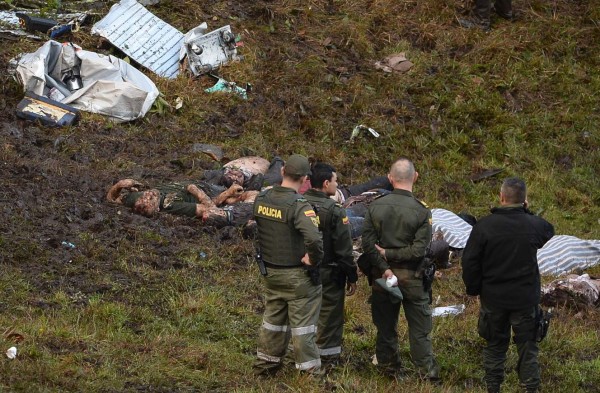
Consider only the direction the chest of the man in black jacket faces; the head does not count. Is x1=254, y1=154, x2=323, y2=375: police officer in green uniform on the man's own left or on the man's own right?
on the man's own left

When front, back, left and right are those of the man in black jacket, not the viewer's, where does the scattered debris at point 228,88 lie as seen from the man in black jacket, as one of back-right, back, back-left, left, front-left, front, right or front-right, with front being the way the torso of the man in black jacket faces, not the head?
front-left

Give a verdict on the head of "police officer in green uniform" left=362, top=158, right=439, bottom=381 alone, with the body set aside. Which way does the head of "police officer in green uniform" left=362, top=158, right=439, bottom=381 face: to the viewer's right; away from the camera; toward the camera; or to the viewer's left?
away from the camera

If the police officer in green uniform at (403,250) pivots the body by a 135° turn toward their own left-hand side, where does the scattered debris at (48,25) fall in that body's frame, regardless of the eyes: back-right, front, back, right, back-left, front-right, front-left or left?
right

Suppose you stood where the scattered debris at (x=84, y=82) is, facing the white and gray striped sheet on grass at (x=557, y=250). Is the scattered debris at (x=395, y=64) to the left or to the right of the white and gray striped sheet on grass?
left

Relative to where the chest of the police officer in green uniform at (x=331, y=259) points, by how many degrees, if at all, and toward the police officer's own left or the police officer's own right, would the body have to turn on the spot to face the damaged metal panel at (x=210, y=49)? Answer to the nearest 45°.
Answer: approximately 45° to the police officer's own left

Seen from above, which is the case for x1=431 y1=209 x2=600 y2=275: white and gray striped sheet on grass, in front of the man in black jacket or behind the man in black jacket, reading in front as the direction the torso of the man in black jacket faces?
in front

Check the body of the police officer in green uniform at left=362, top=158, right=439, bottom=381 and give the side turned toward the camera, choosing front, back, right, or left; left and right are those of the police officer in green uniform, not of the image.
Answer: back

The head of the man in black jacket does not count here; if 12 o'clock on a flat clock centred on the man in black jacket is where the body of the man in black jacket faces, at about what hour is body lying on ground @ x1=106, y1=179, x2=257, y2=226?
The body lying on ground is roughly at 10 o'clock from the man in black jacket.

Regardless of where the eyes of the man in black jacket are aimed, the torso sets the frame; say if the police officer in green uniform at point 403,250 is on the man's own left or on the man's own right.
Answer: on the man's own left

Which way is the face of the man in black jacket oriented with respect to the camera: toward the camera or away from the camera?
away from the camera

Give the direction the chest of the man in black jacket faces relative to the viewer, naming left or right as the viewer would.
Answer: facing away from the viewer

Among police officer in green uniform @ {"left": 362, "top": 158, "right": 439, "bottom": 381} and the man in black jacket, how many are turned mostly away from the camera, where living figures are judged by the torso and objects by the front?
2

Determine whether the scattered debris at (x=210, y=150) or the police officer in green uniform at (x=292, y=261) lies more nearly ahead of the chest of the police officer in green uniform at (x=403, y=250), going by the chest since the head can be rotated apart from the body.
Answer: the scattered debris

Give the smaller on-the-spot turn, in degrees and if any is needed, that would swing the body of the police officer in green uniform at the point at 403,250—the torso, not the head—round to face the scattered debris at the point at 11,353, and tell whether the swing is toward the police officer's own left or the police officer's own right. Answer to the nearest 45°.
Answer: approximately 135° to the police officer's own left

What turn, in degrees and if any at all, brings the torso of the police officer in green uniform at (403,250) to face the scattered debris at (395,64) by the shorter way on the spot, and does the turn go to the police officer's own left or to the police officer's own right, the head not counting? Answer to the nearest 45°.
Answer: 0° — they already face it

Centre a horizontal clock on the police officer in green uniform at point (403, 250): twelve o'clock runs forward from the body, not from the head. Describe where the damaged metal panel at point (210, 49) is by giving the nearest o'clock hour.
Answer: The damaged metal panel is roughly at 11 o'clock from the police officer in green uniform.
